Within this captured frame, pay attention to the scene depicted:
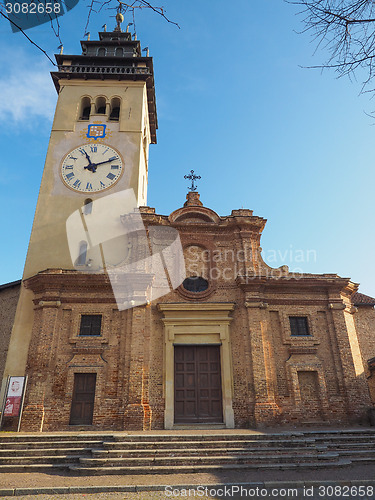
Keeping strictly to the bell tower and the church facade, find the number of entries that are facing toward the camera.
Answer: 2

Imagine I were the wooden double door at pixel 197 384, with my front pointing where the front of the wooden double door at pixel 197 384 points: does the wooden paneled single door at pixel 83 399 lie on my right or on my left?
on my right

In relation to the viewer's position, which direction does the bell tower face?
facing the viewer

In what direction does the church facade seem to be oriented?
toward the camera

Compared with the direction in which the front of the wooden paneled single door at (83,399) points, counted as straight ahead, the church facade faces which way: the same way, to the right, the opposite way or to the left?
the same way

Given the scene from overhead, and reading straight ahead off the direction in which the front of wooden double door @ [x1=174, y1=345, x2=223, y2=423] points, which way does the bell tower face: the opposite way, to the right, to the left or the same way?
the same way

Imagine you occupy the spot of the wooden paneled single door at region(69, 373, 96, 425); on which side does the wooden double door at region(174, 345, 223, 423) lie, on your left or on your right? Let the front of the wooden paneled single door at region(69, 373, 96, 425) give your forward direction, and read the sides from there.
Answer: on your left

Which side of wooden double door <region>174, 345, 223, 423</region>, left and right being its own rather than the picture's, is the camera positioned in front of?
front
